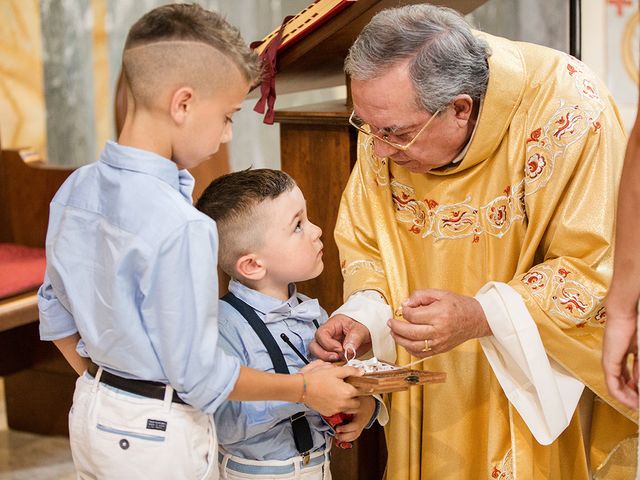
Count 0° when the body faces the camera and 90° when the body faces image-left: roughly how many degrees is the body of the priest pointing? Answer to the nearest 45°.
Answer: approximately 45°

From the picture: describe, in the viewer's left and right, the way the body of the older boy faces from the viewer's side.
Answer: facing away from the viewer and to the right of the viewer

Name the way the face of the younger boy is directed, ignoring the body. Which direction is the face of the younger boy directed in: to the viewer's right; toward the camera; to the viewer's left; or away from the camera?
to the viewer's right

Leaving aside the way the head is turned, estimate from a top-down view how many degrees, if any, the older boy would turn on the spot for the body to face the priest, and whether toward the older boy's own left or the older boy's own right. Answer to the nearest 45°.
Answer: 0° — they already face them

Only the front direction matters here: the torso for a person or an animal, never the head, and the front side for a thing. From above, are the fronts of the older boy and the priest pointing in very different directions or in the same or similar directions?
very different directions

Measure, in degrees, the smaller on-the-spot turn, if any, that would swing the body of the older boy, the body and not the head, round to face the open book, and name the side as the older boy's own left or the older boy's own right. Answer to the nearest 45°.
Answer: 0° — they already face it
